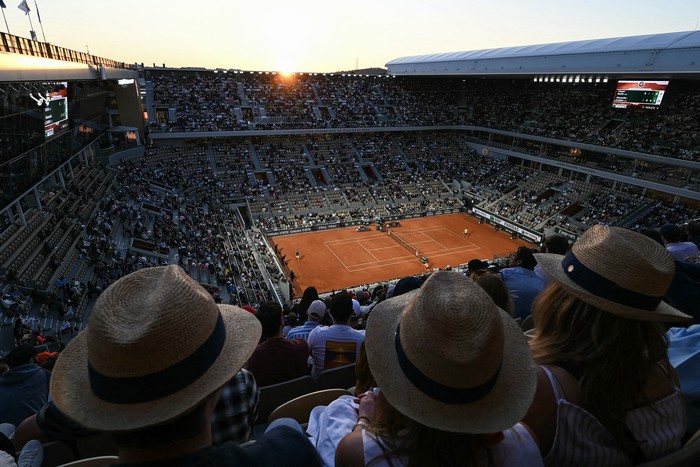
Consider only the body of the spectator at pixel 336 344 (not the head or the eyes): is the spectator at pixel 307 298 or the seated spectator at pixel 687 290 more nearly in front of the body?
the spectator

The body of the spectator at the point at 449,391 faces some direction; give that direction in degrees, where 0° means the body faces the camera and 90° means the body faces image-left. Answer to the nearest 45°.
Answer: approximately 180°

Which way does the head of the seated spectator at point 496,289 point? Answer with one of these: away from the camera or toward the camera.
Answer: away from the camera

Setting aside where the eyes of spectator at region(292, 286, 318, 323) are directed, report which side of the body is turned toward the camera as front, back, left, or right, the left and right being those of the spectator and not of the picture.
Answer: back

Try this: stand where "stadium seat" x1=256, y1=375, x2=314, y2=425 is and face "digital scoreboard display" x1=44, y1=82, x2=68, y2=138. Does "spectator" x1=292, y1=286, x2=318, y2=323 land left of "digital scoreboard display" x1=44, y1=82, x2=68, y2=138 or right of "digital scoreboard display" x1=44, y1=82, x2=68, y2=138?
right

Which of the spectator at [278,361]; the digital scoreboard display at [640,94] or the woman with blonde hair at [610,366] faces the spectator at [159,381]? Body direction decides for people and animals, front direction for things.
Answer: the digital scoreboard display

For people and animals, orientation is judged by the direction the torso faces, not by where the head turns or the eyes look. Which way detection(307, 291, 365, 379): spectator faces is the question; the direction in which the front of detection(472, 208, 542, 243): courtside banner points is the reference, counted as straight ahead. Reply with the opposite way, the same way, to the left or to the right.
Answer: to the right

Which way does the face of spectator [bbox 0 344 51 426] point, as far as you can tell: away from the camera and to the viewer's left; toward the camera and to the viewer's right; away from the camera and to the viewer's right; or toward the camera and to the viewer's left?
away from the camera and to the viewer's right

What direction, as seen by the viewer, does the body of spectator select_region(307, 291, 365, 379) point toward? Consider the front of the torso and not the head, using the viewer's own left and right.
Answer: facing away from the viewer

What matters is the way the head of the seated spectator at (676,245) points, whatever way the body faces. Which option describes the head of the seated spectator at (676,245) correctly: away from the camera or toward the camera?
away from the camera

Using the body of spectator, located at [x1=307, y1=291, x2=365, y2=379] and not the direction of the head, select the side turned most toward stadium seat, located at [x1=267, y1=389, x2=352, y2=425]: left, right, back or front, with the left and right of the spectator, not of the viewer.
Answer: back

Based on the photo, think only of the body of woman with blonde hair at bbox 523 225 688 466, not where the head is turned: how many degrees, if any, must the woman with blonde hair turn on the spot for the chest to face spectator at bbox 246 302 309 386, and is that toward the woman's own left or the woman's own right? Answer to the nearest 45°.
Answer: approximately 45° to the woman's own left

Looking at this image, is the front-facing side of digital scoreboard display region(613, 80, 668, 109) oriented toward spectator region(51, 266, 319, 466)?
yes

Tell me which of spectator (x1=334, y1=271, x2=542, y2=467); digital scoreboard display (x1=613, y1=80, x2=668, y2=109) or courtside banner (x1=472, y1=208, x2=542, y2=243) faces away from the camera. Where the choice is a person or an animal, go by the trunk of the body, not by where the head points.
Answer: the spectator
